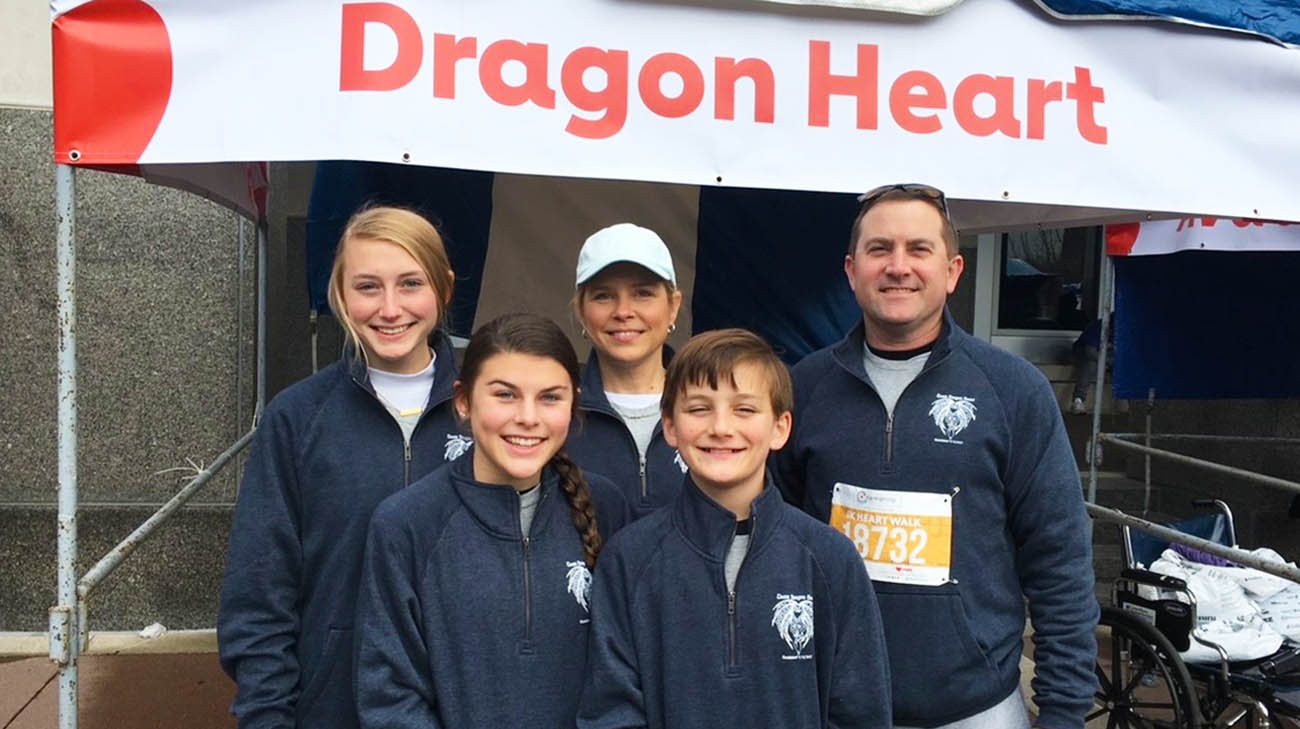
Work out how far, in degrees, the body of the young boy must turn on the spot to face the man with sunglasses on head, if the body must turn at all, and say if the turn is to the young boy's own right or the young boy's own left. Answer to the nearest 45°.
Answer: approximately 135° to the young boy's own left

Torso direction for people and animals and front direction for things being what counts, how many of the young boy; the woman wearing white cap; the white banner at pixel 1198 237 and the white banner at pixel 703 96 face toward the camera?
4

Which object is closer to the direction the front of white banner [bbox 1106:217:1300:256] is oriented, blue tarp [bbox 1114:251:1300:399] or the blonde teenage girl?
the blonde teenage girl

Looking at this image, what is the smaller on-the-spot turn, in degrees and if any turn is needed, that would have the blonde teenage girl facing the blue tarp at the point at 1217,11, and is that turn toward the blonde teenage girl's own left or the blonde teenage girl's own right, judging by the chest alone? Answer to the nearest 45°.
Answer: approximately 45° to the blonde teenage girl's own left

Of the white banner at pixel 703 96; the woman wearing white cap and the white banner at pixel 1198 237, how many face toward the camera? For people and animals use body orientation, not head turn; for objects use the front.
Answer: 3

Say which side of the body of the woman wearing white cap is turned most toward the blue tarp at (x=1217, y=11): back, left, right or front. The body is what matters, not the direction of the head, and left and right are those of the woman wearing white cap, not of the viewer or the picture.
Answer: left

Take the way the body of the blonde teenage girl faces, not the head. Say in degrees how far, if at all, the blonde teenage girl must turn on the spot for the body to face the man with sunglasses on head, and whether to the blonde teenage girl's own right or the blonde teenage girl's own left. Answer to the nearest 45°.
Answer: approximately 45° to the blonde teenage girl's own left

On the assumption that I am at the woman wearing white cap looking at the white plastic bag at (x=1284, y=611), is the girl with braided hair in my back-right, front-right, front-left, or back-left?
back-right

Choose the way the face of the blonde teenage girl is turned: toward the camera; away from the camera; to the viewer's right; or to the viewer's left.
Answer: toward the camera

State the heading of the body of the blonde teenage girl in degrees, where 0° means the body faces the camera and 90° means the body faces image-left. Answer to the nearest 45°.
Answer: approximately 315°

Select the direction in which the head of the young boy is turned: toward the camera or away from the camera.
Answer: toward the camera

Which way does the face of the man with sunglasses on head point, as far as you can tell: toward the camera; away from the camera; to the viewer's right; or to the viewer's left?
toward the camera

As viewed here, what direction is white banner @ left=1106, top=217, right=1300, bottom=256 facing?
toward the camera

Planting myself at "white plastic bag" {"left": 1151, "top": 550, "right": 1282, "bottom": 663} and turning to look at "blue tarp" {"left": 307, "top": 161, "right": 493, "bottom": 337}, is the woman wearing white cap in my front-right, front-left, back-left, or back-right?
front-left

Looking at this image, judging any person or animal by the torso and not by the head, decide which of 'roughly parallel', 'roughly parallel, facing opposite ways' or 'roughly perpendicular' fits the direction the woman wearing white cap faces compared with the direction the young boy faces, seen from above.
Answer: roughly parallel

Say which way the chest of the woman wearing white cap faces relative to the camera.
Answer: toward the camera

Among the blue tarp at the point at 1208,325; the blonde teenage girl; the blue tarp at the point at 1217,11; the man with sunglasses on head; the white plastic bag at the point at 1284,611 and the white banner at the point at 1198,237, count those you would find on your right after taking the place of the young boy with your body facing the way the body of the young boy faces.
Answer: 1
